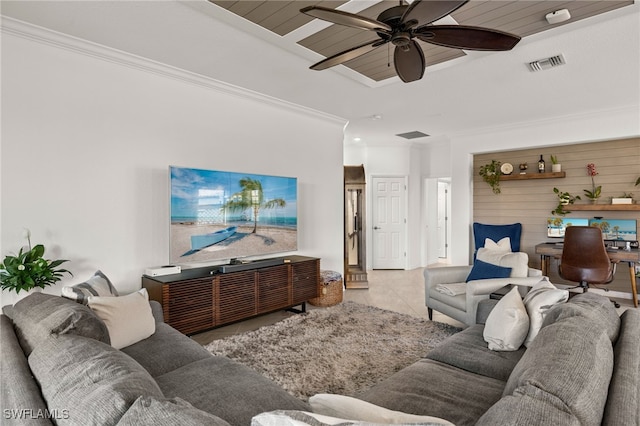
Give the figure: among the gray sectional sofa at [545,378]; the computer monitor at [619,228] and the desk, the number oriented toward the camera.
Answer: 2

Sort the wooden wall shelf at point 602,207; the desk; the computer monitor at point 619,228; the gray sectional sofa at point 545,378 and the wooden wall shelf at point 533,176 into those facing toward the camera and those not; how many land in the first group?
4

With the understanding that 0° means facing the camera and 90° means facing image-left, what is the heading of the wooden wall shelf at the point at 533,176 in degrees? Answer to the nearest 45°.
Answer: approximately 0°

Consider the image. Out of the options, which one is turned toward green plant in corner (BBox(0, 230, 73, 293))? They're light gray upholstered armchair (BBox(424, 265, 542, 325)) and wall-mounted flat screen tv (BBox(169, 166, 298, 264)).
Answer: the light gray upholstered armchair

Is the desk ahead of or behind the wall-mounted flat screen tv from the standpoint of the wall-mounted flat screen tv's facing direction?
ahead

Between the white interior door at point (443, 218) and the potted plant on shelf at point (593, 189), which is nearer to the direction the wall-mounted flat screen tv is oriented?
the potted plant on shelf

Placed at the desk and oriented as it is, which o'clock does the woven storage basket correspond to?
The woven storage basket is roughly at 2 o'clock from the desk.

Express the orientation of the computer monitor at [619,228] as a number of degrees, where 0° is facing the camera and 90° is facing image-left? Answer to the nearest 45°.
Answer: approximately 0°

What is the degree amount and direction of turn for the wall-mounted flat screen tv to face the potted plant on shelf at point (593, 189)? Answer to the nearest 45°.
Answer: approximately 45° to its left

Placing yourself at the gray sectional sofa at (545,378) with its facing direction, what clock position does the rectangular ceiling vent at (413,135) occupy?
The rectangular ceiling vent is roughly at 1 o'clock from the gray sectional sofa.
